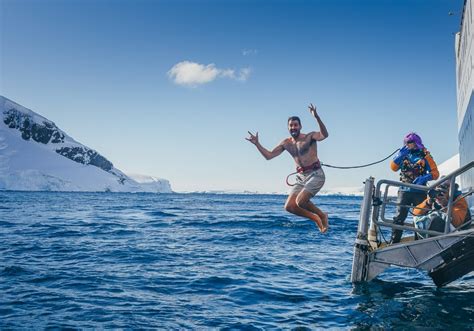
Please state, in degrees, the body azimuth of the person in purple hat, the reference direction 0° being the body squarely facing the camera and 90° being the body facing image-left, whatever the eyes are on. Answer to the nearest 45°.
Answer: approximately 45°

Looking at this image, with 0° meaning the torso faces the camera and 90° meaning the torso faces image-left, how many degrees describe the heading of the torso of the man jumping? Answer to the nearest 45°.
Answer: approximately 45°
